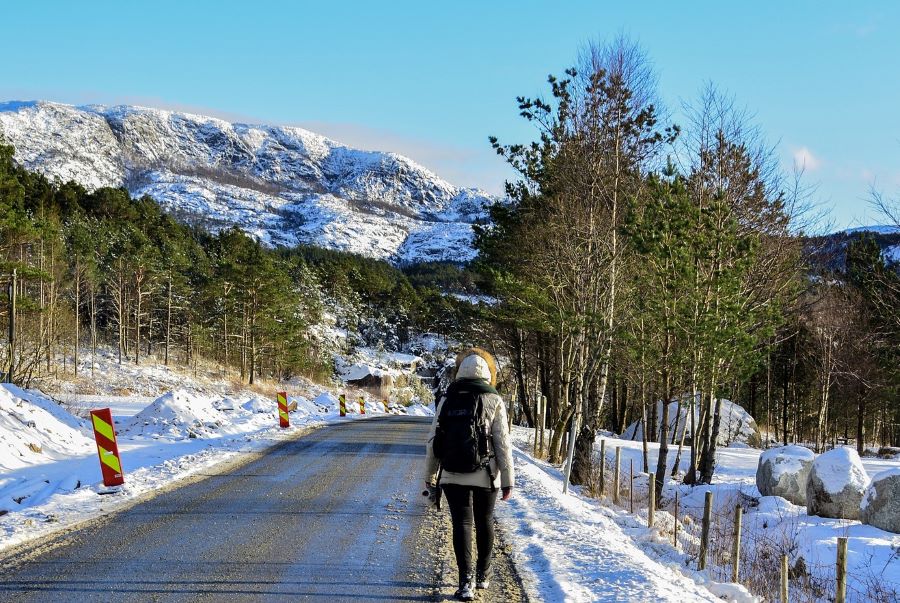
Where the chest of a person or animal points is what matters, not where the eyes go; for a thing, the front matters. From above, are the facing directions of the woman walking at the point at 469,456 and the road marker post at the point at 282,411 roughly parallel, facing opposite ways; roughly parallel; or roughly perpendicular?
roughly parallel, facing opposite ways

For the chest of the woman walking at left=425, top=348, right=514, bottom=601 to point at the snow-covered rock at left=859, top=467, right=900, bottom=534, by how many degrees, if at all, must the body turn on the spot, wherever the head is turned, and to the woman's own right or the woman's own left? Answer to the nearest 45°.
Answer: approximately 45° to the woman's own right

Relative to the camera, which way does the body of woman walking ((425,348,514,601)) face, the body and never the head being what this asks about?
away from the camera

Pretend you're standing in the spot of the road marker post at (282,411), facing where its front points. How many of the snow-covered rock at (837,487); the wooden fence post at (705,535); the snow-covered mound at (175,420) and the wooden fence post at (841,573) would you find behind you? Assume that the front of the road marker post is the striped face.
0

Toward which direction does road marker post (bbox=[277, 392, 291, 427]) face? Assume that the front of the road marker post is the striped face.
toward the camera

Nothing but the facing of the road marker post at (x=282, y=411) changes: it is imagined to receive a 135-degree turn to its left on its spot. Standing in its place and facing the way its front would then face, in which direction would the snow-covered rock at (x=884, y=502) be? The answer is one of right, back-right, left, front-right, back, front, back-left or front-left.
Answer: right

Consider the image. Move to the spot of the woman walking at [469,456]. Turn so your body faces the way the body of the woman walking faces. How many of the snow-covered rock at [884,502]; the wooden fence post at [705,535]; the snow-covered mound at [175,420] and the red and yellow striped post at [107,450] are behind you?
0

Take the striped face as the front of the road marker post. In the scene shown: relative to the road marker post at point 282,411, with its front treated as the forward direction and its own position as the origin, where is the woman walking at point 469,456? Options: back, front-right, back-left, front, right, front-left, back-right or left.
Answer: front

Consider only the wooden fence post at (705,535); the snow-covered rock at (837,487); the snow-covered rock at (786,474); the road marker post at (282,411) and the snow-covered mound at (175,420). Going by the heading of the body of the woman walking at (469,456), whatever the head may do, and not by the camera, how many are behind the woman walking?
0

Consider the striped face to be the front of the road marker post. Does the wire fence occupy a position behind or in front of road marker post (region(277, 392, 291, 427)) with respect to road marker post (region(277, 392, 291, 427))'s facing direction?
in front

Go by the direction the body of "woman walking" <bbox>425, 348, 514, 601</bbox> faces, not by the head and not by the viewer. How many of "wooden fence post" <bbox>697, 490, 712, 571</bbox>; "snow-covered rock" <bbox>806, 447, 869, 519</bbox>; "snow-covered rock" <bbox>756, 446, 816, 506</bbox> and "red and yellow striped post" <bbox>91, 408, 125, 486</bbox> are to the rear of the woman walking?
0

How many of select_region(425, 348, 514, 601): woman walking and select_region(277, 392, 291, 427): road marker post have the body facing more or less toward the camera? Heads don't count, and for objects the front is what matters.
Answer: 1

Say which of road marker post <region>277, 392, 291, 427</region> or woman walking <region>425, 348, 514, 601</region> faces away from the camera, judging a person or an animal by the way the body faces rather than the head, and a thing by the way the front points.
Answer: the woman walking

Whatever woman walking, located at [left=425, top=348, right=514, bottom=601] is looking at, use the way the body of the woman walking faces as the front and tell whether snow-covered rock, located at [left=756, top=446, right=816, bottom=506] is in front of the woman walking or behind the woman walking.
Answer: in front

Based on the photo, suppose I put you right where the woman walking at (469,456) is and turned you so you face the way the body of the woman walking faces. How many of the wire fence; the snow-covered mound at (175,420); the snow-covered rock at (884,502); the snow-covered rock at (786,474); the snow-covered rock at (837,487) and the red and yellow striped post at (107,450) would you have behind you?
0
